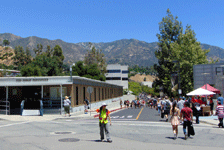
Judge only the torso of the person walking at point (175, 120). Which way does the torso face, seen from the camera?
away from the camera

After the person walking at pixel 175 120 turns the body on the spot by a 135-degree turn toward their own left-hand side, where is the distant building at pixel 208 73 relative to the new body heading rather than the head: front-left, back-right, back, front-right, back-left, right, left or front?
back-right

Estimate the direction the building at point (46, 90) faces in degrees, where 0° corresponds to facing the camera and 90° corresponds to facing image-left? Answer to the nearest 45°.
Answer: approximately 0°

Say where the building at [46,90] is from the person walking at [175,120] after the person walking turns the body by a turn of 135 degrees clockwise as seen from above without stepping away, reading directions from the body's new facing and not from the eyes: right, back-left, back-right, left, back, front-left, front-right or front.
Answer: back

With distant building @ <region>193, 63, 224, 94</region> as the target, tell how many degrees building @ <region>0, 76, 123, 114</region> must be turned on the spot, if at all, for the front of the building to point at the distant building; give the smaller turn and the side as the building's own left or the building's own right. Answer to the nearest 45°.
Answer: approximately 90° to the building's own left
